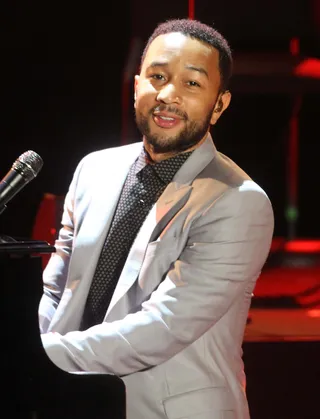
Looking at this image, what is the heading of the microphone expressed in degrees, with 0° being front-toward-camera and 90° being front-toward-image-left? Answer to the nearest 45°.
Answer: approximately 270°

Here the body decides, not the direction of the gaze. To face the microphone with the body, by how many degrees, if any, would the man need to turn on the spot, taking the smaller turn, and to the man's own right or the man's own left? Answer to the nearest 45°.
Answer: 0° — they already face it

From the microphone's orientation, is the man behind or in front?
in front

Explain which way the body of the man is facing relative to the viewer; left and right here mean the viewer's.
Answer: facing the viewer and to the left of the viewer

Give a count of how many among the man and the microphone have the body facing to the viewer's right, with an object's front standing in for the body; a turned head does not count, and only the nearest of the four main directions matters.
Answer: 1
